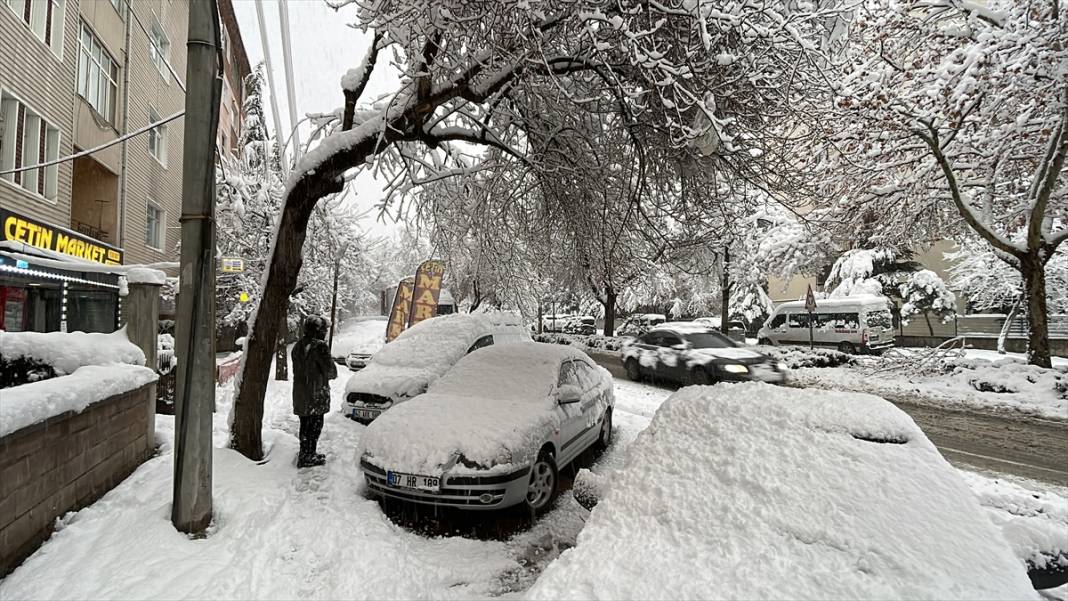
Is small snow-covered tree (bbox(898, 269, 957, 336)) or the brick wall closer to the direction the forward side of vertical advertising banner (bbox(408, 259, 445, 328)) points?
the brick wall

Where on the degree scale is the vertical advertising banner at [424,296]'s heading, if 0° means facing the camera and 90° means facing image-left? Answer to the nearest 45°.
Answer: approximately 0°

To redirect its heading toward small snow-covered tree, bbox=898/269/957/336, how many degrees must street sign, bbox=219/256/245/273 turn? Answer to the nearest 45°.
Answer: approximately 90° to its left

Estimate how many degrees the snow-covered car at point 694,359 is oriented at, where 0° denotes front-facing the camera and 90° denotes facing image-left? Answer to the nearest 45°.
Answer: approximately 315°

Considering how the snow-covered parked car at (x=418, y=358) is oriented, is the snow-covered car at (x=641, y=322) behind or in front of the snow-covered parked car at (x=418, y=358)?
behind
